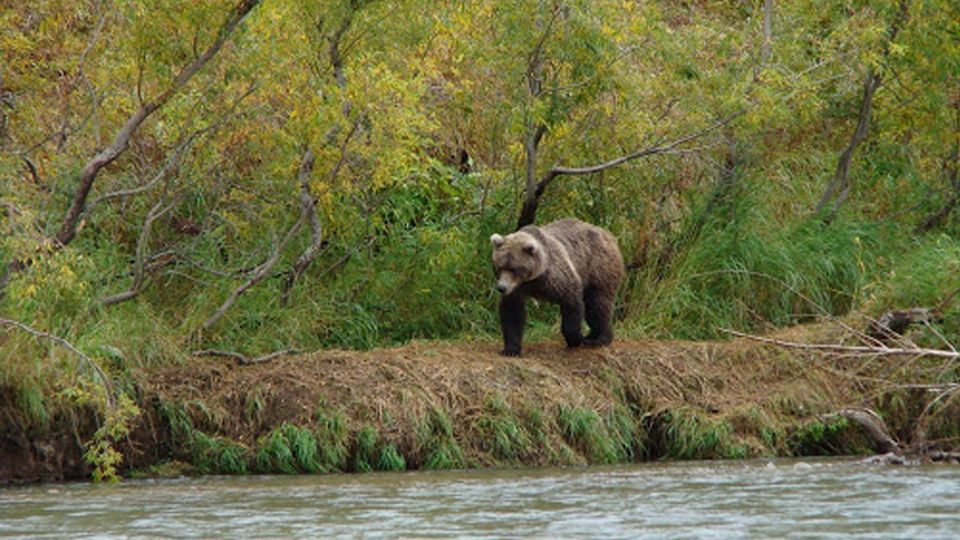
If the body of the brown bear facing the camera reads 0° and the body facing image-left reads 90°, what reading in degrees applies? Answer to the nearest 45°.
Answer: approximately 45°

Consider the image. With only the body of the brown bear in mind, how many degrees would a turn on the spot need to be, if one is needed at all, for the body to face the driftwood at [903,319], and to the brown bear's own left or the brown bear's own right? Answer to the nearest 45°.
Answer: approximately 135° to the brown bear's own left

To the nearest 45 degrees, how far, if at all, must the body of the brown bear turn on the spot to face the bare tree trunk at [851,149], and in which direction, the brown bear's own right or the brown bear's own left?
approximately 180°
